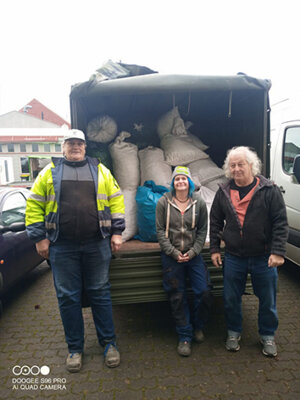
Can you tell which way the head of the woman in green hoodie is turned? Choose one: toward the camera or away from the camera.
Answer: toward the camera

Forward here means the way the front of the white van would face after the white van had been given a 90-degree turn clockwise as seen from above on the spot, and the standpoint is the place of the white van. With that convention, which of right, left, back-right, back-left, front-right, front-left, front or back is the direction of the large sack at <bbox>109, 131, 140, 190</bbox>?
front

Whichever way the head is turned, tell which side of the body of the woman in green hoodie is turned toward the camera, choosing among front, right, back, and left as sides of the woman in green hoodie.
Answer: front

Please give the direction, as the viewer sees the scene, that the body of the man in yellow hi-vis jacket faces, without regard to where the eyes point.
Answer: toward the camera

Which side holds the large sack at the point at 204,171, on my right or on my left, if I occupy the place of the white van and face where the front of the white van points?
on my right

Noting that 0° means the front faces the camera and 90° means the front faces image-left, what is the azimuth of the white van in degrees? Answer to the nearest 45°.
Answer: approximately 315°

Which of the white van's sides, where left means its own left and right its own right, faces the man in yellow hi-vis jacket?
right

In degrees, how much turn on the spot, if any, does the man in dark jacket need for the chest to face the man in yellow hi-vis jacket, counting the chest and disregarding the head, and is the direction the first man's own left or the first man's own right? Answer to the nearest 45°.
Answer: approximately 90° to the first man's own right

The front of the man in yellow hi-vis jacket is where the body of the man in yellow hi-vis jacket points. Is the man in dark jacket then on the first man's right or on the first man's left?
on the first man's left

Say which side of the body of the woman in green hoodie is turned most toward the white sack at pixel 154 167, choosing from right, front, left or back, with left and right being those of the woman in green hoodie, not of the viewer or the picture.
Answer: back

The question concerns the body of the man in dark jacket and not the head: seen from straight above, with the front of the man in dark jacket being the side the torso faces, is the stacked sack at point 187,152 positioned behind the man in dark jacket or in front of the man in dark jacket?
behind

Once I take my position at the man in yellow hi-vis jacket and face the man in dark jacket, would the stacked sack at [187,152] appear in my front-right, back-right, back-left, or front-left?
front-left

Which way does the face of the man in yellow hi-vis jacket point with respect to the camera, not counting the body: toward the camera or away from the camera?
toward the camera

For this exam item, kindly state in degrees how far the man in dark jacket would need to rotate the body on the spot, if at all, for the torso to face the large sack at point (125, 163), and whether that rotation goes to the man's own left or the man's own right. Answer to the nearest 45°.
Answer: approximately 135° to the man's own right

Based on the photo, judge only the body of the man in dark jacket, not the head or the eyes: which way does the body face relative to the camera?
toward the camera
